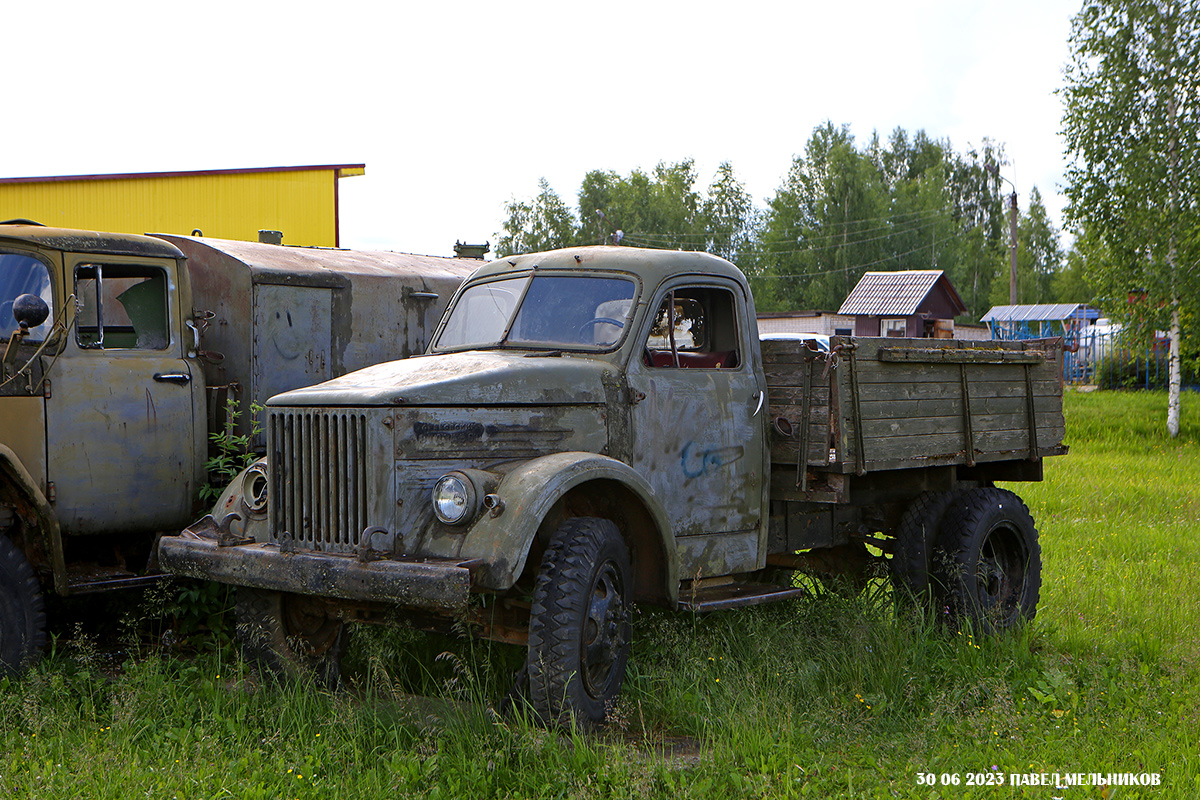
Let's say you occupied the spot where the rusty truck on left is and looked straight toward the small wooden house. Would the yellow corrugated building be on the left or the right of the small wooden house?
left

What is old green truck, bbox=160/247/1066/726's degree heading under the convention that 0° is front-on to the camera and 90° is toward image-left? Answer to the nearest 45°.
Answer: approximately 45°

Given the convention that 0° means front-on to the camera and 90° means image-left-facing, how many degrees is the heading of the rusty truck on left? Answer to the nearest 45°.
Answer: approximately 45°

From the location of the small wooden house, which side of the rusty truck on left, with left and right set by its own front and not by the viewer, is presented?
back

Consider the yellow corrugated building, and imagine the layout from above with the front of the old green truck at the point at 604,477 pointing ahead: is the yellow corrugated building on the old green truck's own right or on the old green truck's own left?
on the old green truck's own right

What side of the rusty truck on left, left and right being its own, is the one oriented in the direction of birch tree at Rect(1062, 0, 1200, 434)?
back

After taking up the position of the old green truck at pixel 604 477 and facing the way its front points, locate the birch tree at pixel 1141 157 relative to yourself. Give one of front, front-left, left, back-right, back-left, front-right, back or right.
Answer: back

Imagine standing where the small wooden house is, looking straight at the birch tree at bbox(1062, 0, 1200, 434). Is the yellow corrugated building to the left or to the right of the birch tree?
right

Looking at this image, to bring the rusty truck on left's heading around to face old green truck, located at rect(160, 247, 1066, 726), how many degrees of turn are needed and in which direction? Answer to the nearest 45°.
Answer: approximately 90° to its left

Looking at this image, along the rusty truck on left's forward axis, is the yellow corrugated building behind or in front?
behind

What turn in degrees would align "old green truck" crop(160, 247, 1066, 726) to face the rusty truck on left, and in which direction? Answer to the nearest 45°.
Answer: approximately 45° to its right
